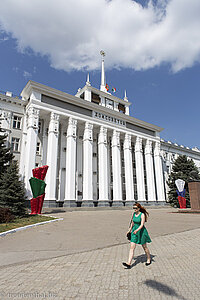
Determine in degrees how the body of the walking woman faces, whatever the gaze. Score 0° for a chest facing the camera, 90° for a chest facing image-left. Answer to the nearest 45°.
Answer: approximately 45°

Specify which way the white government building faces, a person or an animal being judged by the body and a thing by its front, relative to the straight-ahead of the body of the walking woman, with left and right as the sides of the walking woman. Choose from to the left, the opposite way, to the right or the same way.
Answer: to the left

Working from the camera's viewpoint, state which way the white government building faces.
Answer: facing the viewer and to the right of the viewer

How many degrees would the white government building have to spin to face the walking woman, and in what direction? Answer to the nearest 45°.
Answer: approximately 45° to its right

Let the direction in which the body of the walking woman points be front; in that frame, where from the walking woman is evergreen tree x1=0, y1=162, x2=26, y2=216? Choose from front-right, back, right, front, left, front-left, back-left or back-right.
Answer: right

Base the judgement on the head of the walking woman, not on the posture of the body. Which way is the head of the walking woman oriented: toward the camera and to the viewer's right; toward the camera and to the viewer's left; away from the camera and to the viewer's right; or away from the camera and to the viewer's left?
toward the camera and to the viewer's left

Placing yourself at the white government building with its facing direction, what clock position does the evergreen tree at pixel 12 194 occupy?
The evergreen tree is roughly at 2 o'clock from the white government building.

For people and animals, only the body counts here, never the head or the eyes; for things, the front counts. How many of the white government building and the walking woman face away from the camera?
0
